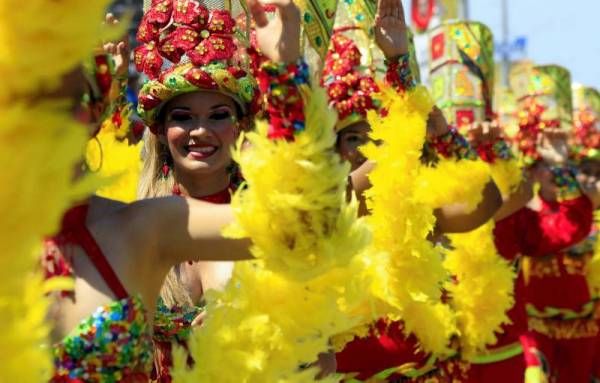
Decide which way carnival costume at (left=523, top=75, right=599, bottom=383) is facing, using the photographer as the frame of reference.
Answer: facing the viewer and to the left of the viewer
